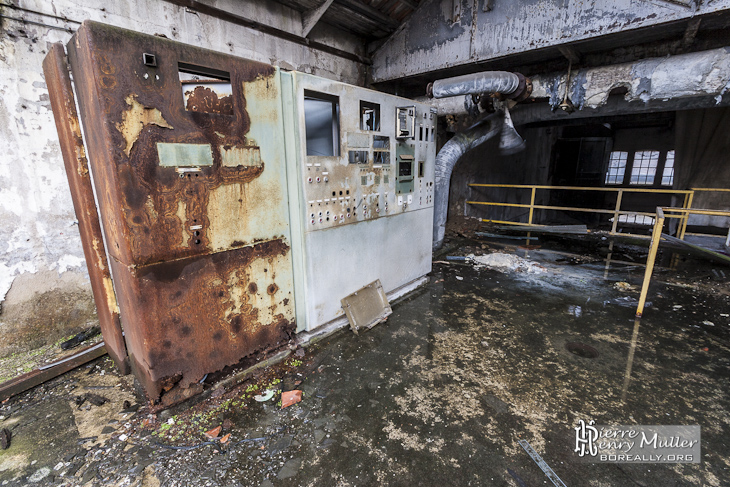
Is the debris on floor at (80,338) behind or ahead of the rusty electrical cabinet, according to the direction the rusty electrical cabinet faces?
behind

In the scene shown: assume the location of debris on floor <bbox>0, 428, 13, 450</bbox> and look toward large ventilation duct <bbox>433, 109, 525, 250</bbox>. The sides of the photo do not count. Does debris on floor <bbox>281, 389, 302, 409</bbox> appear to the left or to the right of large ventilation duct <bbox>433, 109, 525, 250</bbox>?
right

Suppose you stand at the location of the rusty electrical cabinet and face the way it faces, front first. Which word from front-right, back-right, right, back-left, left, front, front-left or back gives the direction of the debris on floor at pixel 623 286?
front-left

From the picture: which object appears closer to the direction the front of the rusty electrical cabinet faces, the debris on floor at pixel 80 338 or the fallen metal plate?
the fallen metal plate

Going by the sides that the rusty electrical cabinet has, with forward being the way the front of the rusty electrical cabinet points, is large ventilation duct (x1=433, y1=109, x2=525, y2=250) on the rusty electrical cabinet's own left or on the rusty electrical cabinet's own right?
on the rusty electrical cabinet's own left

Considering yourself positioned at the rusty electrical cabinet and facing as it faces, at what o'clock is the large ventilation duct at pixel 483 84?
The large ventilation duct is roughly at 10 o'clock from the rusty electrical cabinet.

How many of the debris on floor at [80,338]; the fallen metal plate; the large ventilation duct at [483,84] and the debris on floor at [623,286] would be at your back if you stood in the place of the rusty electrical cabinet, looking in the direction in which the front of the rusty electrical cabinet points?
1
